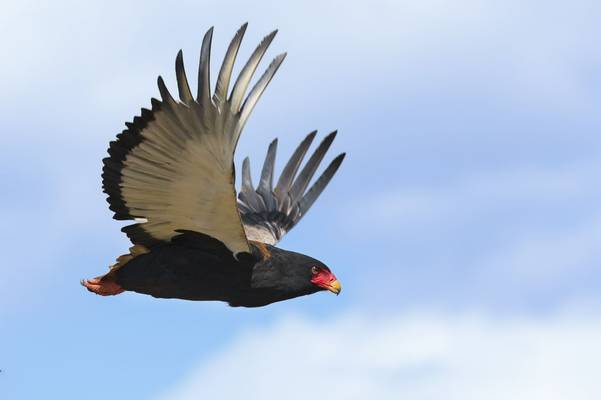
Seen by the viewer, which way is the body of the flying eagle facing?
to the viewer's right
